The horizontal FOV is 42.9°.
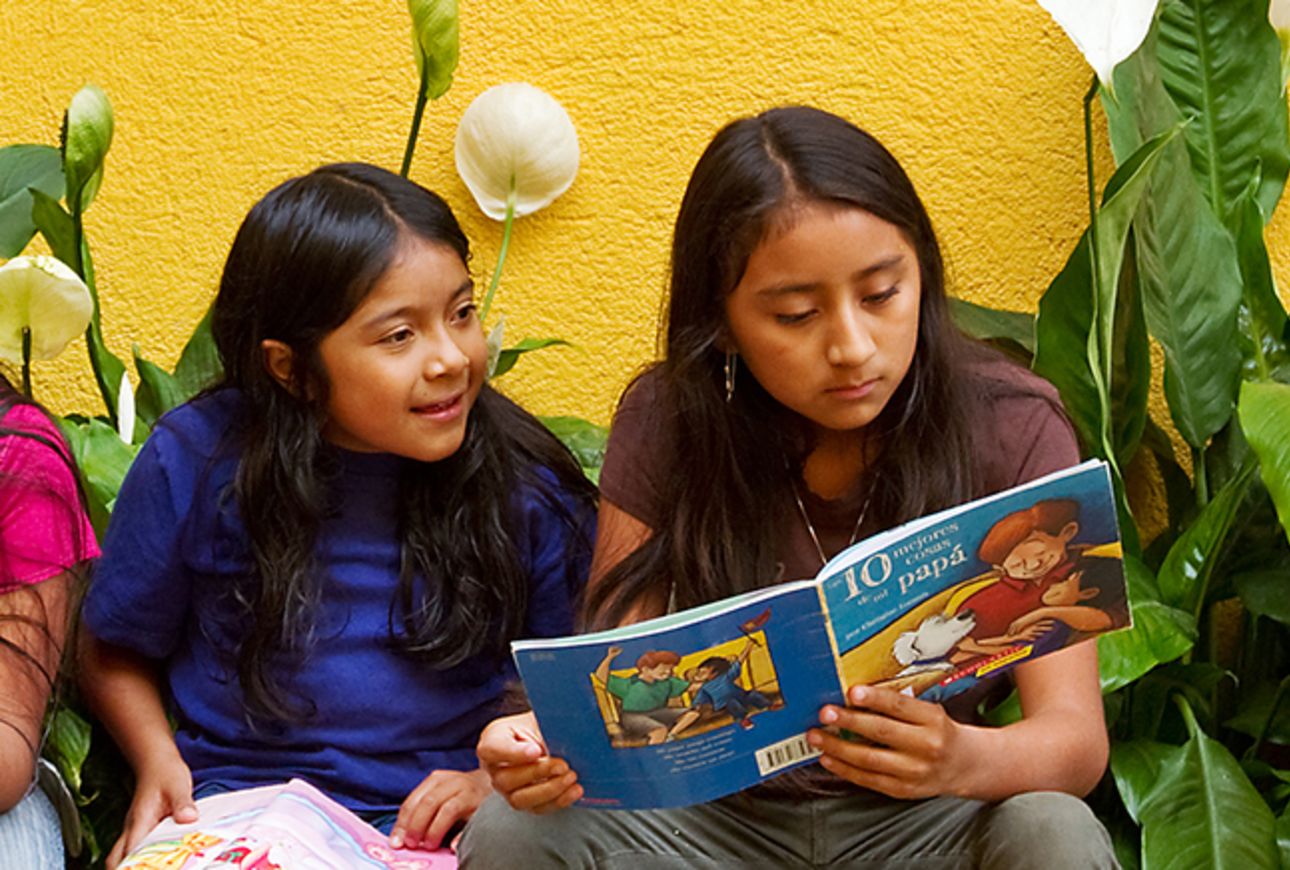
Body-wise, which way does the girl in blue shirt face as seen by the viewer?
toward the camera

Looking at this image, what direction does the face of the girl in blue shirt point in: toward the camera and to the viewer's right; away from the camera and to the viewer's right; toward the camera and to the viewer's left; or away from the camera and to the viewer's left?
toward the camera and to the viewer's right

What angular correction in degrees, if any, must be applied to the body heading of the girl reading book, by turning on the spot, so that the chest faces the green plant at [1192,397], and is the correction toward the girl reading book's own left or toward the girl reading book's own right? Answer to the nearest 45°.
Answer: approximately 135° to the girl reading book's own left

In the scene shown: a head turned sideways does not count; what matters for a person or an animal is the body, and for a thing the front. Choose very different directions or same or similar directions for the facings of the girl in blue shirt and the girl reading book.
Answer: same or similar directions

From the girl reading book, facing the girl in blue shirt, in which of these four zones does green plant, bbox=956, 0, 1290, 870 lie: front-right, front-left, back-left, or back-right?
back-right

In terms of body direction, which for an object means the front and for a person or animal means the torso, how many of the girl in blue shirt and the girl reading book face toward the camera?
2

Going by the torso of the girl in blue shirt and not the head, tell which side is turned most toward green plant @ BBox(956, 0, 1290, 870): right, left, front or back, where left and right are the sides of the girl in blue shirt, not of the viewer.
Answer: left

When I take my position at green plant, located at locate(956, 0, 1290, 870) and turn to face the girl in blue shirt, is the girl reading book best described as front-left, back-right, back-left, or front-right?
front-left
